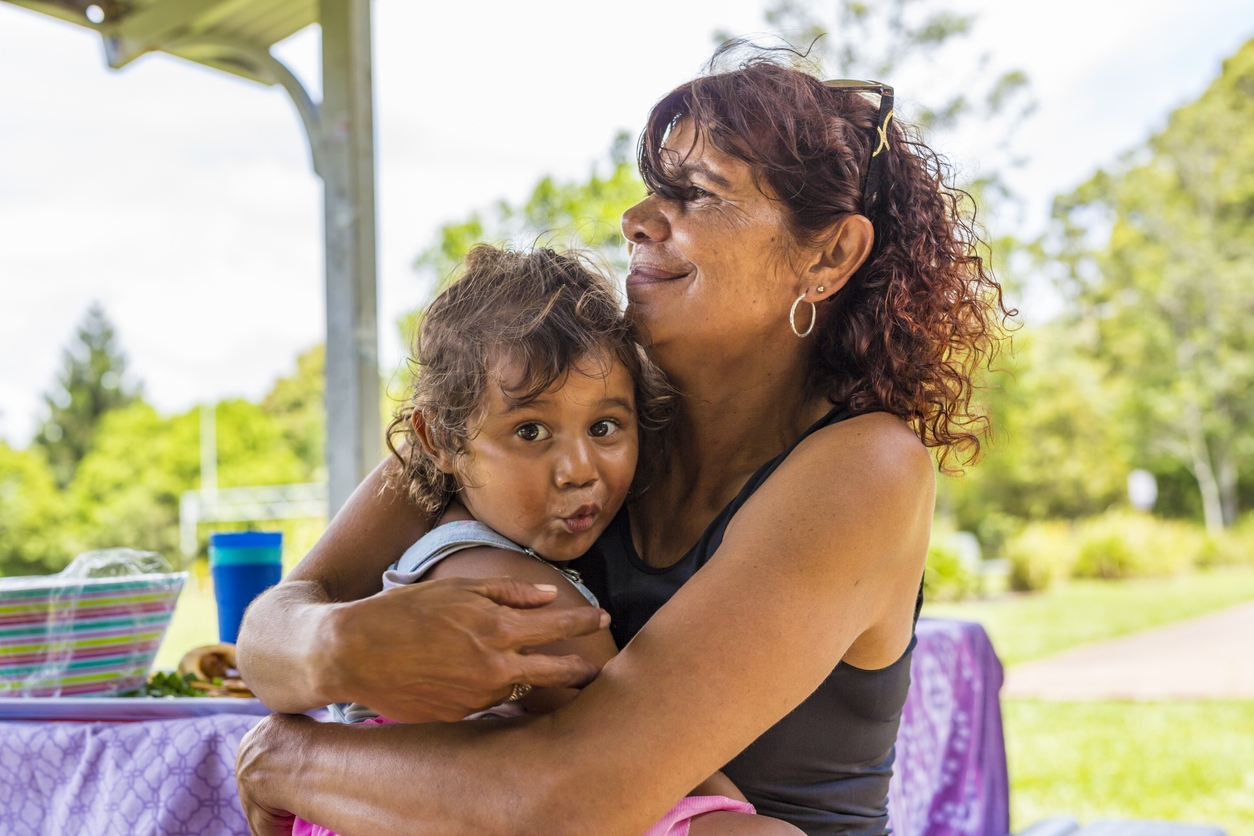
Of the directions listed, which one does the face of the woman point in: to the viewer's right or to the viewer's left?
to the viewer's left

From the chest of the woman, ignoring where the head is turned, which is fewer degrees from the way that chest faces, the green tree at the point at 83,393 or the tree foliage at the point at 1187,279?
the green tree

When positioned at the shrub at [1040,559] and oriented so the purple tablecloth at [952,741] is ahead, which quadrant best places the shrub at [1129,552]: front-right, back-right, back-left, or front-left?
back-left

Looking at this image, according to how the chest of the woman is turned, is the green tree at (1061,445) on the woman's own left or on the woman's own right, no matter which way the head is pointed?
on the woman's own right

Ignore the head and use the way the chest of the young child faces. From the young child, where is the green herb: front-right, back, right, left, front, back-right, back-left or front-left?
back-left

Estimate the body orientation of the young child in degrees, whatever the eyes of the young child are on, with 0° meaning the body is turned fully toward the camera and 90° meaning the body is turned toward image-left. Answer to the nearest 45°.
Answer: approximately 270°

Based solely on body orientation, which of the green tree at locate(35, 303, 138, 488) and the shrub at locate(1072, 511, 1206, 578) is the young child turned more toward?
the shrub

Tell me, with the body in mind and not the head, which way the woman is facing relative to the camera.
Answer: to the viewer's left
